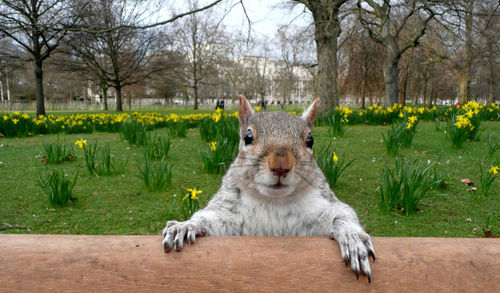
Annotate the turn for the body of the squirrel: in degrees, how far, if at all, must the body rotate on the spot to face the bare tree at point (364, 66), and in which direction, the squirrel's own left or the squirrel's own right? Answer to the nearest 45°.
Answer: approximately 180°

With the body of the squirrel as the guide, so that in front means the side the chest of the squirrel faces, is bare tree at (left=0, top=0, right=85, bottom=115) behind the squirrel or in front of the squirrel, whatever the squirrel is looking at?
behind

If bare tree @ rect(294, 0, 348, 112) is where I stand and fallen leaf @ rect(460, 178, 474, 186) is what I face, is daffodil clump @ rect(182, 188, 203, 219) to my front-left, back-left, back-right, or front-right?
front-right

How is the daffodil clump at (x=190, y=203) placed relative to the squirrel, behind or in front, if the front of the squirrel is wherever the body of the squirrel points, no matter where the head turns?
behind

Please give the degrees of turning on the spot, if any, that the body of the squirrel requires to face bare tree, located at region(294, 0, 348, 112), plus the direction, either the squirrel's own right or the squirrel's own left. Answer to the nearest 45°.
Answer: approximately 180°

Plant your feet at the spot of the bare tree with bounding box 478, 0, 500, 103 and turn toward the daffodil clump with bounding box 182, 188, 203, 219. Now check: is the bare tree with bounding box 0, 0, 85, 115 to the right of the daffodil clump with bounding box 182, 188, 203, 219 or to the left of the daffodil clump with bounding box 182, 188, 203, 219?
right

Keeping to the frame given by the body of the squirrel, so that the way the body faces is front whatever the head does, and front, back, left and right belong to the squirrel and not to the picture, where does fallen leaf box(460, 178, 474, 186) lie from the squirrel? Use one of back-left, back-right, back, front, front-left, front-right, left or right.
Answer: back-left

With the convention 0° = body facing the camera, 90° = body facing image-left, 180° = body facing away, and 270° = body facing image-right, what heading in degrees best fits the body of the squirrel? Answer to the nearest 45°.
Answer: approximately 0°

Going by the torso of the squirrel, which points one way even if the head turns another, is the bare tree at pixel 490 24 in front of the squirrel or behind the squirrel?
behind
